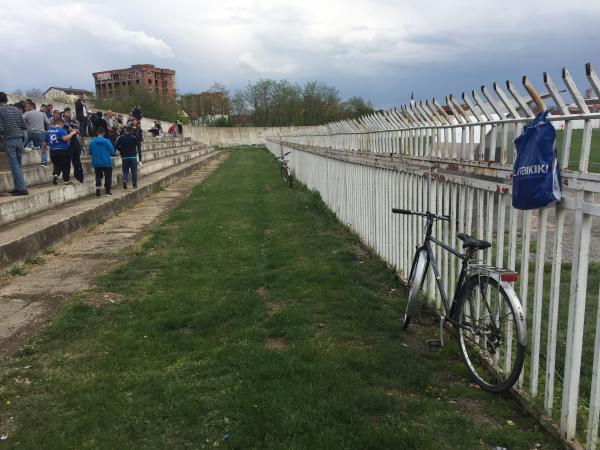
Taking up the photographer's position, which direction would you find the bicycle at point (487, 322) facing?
facing away from the viewer and to the left of the viewer

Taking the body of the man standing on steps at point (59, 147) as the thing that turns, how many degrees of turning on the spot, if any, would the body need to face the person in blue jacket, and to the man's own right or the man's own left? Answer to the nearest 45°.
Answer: approximately 45° to the man's own right

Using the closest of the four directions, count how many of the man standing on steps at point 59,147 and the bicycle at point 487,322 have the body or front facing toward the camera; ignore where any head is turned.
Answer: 0

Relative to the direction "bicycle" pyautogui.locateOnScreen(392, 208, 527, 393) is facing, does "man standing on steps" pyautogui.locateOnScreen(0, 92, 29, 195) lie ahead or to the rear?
ahead

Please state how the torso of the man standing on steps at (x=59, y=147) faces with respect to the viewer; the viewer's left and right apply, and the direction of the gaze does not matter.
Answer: facing away from the viewer and to the right of the viewer

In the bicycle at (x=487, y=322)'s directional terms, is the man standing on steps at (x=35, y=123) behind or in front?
in front

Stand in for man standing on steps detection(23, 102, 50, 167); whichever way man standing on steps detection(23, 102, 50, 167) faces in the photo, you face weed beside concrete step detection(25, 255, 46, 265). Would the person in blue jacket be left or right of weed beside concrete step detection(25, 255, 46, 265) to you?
left

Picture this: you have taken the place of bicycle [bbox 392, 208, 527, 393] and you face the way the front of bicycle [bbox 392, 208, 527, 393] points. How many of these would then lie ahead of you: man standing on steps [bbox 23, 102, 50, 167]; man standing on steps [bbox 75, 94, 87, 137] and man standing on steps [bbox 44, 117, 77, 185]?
3

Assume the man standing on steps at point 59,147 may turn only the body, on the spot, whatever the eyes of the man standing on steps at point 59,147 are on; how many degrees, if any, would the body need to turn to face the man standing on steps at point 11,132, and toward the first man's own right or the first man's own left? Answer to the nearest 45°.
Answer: approximately 135° to the first man's own right
